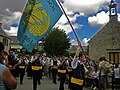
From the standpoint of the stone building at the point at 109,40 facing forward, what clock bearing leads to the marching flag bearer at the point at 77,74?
The marching flag bearer is roughly at 12 o'clock from the stone building.

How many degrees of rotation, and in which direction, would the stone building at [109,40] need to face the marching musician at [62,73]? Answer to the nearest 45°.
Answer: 0° — it already faces them
